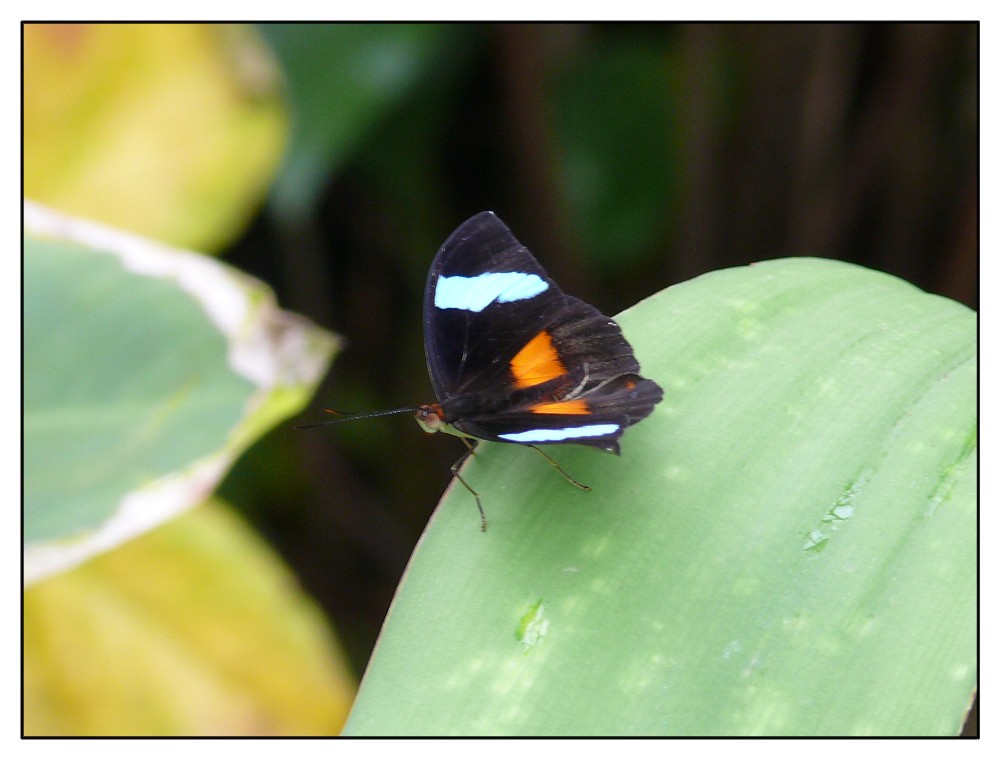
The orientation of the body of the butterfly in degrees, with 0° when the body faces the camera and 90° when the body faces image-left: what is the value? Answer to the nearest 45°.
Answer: approximately 90°

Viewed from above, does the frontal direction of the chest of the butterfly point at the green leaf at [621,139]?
no
